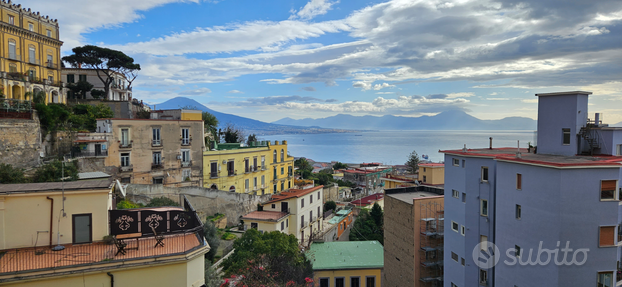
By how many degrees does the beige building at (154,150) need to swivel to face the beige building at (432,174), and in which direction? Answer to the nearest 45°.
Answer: approximately 90° to its left

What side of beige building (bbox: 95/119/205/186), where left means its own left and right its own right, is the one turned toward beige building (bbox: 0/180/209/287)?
front

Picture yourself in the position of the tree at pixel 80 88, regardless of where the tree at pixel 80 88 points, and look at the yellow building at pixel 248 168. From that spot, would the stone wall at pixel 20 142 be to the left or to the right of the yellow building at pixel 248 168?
right

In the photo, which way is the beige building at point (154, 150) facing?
toward the camera

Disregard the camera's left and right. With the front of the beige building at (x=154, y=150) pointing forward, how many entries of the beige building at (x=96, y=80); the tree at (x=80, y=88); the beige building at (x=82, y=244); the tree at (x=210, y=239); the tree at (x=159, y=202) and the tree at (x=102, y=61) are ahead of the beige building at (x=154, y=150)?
3

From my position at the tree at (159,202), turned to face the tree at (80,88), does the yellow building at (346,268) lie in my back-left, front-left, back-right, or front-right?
back-right

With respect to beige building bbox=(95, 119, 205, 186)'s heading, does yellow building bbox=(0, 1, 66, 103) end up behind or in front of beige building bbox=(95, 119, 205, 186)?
behind

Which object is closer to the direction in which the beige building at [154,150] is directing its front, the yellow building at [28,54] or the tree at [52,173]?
the tree

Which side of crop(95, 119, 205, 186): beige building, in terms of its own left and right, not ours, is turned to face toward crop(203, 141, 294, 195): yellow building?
left

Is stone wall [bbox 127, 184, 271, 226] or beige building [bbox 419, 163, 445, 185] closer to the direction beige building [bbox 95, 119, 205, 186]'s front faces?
the stone wall

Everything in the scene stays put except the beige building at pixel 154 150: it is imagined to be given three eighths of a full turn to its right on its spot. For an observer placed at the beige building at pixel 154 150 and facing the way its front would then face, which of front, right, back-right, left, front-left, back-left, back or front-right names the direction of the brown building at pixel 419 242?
back

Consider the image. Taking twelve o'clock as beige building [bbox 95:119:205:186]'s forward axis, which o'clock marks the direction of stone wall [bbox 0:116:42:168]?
The stone wall is roughly at 2 o'clock from the beige building.

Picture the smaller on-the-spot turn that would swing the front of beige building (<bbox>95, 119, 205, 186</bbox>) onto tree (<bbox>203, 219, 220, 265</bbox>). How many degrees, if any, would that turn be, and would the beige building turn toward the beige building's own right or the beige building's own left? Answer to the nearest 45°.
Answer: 0° — it already faces it

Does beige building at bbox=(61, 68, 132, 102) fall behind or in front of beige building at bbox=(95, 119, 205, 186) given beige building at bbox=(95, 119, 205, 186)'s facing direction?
behind

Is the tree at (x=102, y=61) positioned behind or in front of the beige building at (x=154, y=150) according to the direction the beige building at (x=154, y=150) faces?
behind

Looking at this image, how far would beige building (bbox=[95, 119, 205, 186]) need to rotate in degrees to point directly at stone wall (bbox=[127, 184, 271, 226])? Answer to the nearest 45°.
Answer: approximately 45° to its left
